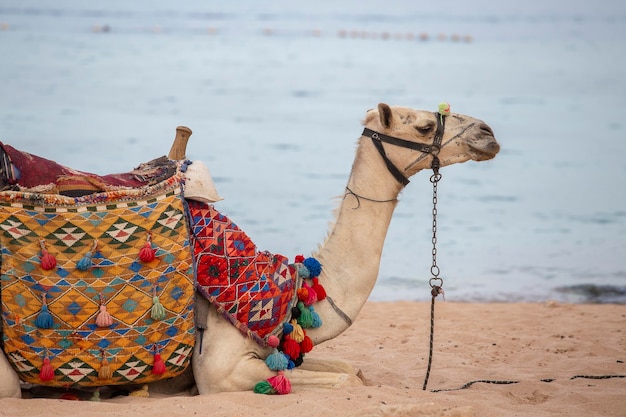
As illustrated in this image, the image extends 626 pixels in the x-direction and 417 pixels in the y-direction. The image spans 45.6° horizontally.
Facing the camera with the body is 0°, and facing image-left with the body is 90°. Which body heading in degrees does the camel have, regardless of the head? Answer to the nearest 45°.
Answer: approximately 270°
